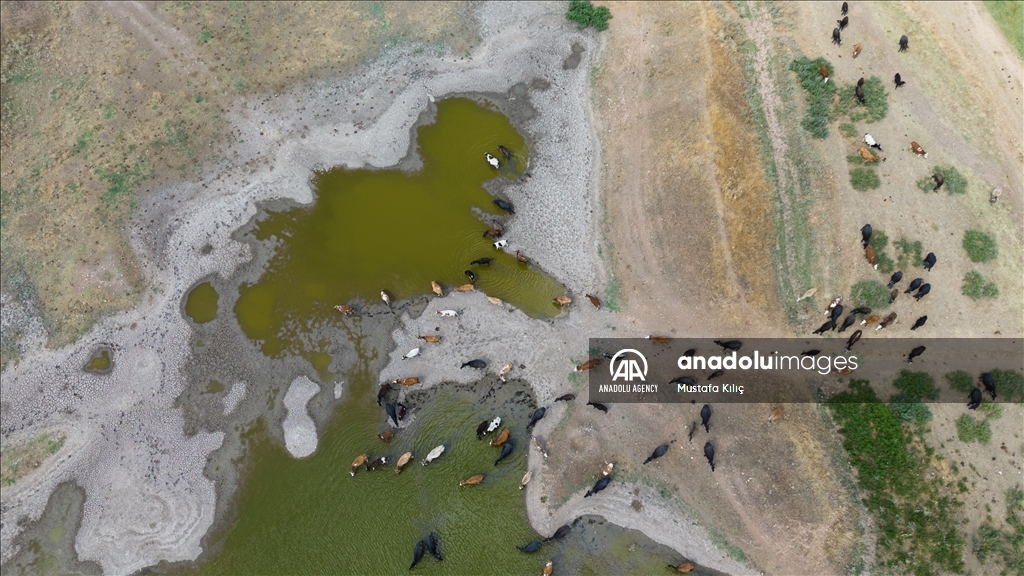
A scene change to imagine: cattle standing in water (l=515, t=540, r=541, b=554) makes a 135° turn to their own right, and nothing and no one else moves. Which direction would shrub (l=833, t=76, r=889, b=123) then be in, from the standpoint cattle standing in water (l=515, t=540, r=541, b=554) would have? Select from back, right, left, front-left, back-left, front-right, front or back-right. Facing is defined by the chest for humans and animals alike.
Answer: front

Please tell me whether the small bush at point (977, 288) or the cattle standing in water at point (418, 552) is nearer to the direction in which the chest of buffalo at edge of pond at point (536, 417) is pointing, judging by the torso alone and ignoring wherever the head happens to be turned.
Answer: the cattle standing in water

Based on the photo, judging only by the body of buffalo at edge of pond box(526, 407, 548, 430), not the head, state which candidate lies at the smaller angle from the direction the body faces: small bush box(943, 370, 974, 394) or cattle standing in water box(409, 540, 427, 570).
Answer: the cattle standing in water

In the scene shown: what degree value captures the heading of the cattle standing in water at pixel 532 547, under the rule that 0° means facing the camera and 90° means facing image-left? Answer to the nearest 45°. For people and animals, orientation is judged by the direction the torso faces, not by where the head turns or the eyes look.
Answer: approximately 90°

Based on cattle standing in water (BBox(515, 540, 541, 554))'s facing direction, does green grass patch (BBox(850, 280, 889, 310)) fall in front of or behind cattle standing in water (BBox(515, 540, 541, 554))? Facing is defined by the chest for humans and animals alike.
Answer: behind

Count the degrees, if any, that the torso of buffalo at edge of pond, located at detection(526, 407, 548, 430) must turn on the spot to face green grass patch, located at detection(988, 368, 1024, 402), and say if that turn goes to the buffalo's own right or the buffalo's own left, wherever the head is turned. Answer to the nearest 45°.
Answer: approximately 135° to the buffalo's own left

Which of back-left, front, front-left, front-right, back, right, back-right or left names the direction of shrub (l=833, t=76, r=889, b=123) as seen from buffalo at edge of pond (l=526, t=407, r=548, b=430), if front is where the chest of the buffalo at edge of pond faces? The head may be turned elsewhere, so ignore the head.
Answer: back

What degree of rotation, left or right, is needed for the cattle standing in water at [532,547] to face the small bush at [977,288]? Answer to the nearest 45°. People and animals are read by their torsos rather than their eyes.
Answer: approximately 135° to its right

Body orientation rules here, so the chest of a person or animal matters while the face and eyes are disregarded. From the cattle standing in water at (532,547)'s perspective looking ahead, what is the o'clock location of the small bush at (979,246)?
The small bush is roughly at 5 o'clock from the cattle standing in water.

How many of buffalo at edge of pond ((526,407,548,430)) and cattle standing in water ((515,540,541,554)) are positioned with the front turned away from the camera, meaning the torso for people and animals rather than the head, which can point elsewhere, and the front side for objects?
0

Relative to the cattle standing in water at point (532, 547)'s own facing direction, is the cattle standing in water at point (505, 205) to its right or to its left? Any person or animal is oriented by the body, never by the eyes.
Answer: on its right

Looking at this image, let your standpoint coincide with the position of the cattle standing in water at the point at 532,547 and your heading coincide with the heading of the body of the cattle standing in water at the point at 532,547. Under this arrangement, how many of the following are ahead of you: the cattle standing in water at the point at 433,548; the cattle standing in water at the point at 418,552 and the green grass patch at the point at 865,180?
2

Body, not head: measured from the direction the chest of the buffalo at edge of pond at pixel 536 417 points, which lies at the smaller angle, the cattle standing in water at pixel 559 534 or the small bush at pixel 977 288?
the cattle standing in water

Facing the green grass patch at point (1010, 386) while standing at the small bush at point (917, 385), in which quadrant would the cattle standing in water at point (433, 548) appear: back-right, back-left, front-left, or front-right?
back-right
